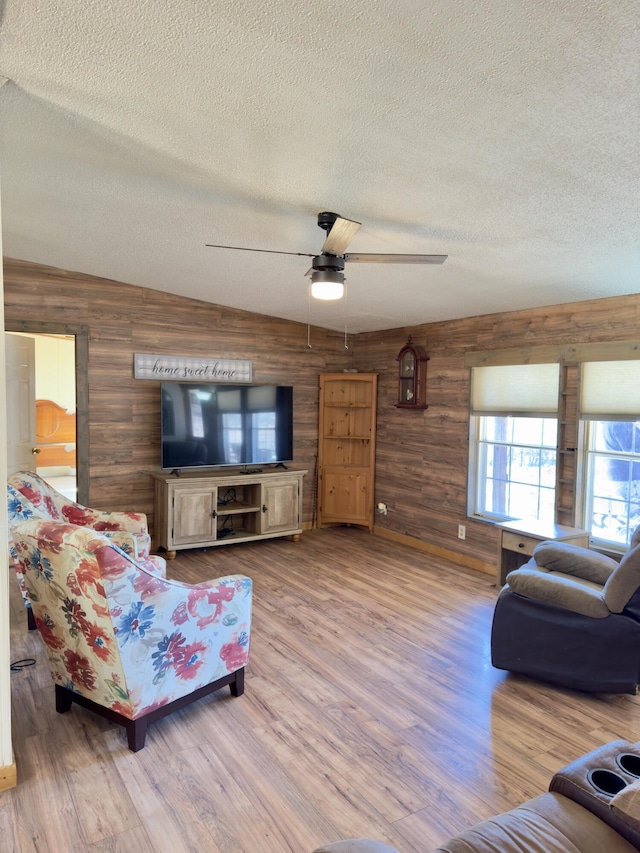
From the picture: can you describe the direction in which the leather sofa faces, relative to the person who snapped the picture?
facing away from the viewer and to the left of the viewer

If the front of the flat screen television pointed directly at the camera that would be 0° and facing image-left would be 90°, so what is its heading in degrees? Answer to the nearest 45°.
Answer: approximately 315°

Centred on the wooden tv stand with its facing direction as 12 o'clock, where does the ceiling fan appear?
The ceiling fan is roughly at 1 o'clock from the wooden tv stand.

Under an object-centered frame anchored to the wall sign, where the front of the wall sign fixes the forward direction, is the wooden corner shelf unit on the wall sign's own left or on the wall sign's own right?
on the wall sign's own left

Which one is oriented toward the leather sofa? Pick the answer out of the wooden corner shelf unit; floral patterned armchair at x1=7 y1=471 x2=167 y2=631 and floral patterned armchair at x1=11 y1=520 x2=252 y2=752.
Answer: the wooden corner shelf unit

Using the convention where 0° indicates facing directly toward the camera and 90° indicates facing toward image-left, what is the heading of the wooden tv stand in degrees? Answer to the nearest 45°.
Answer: approximately 315°

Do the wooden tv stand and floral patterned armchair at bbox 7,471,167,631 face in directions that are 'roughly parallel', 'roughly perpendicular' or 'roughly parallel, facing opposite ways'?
roughly perpendicular

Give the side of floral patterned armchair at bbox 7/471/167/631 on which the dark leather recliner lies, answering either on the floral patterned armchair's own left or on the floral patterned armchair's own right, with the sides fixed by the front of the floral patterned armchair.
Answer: on the floral patterned armchair's own right

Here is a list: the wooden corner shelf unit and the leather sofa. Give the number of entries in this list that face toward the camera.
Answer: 1
